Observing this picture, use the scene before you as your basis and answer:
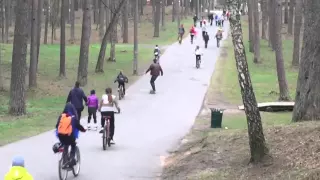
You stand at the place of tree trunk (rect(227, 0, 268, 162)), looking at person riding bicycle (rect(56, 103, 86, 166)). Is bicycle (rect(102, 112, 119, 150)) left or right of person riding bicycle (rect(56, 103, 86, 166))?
right

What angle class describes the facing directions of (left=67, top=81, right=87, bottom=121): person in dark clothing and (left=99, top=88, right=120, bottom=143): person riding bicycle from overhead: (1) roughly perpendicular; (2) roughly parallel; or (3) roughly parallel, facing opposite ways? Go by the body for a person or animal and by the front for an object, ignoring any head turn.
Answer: roughly parallel

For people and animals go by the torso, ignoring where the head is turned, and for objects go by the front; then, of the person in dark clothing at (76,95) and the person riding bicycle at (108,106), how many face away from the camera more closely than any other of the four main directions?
2

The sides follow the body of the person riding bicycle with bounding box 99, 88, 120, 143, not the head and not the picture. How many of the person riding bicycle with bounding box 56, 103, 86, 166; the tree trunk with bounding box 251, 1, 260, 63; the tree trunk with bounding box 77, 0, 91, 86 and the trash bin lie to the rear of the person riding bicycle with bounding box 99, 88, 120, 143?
1

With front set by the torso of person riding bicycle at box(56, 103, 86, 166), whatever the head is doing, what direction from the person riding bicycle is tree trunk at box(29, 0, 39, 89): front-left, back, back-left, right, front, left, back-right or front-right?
front-left

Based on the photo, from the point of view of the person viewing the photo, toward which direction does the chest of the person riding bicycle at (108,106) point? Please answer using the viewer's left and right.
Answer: facing away from the viewer

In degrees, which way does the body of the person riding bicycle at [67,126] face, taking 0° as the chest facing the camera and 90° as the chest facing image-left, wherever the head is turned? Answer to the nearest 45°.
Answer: approximately 225°

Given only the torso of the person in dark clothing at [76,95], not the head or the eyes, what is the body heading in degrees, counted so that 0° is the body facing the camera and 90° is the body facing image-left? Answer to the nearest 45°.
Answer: approximately 180°
